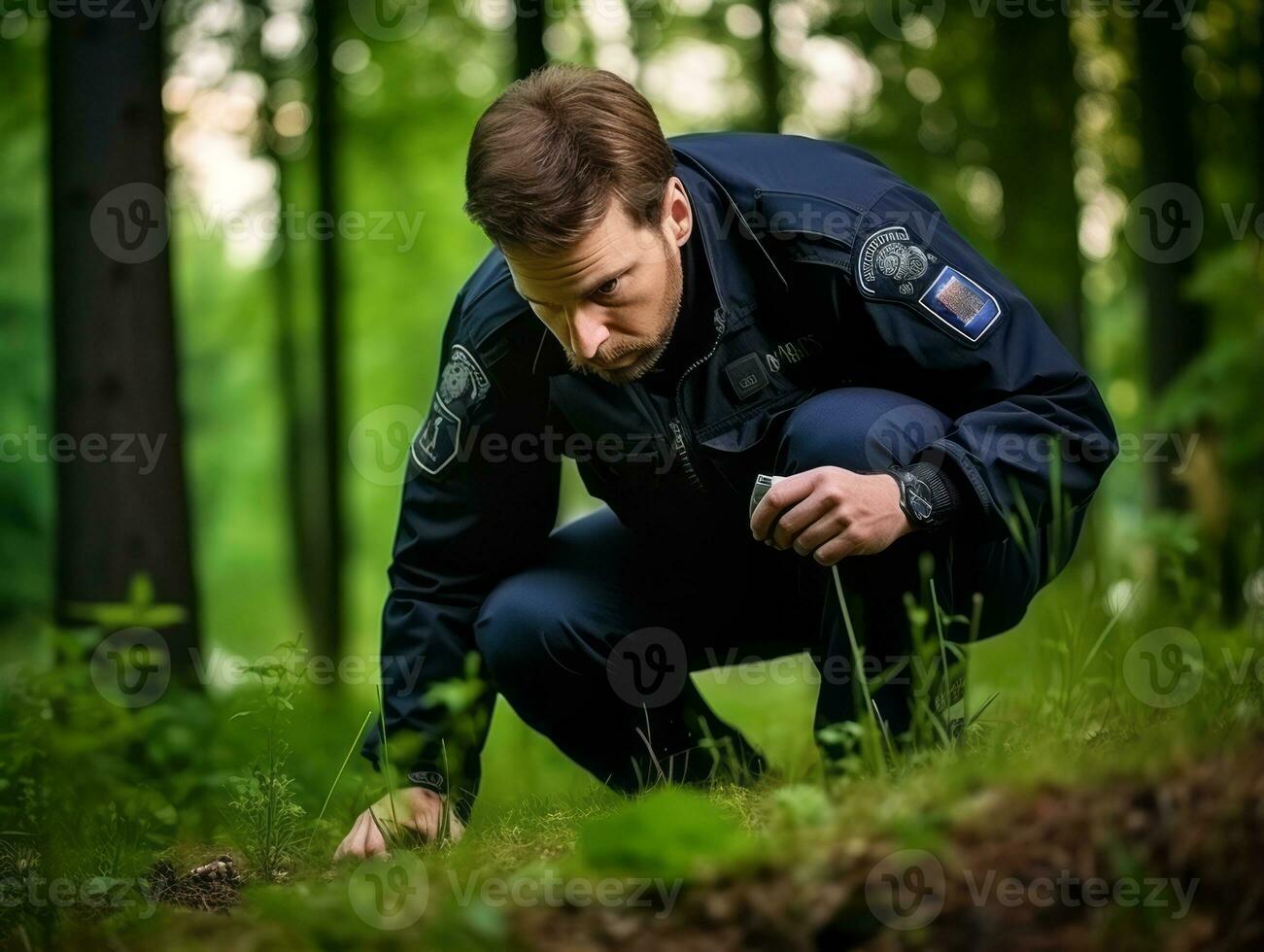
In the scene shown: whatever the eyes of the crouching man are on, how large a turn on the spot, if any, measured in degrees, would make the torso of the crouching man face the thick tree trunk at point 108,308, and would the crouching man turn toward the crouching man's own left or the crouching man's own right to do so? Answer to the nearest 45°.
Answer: approximately 90° to the crouching man's own right

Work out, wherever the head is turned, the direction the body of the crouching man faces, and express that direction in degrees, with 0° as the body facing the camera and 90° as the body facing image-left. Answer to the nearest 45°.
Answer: approximately 45°

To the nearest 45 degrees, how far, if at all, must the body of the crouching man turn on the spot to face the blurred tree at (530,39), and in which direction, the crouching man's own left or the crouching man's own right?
approximately 135° to the crouching man's own right

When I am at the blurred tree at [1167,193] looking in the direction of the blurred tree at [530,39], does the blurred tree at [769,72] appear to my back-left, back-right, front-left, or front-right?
front-right

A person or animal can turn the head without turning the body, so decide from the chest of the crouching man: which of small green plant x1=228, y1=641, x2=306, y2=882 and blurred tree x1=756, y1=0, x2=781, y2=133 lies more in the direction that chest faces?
the small green plant

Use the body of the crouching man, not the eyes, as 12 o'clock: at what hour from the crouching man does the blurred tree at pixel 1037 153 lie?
The blurred tree is roughly at 5 o'clock from the crouching man.

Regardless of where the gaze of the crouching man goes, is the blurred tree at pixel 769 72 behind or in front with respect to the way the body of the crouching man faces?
behind

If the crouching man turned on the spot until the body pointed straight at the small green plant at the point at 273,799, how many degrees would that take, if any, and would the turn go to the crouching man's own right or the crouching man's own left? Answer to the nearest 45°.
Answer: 0° — they already face it
